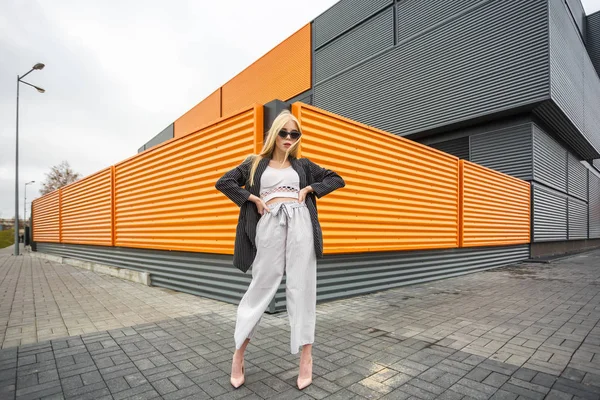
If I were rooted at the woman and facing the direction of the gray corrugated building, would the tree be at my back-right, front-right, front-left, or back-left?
front-left

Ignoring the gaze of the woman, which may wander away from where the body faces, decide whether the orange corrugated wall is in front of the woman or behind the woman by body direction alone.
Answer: behind

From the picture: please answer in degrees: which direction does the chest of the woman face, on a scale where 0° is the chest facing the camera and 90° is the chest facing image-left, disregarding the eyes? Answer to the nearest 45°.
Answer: approximately 0°

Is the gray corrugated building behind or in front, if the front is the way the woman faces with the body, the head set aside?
behind

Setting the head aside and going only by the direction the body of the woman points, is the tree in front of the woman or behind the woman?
behind

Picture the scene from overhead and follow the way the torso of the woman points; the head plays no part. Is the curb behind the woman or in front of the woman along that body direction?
behind
